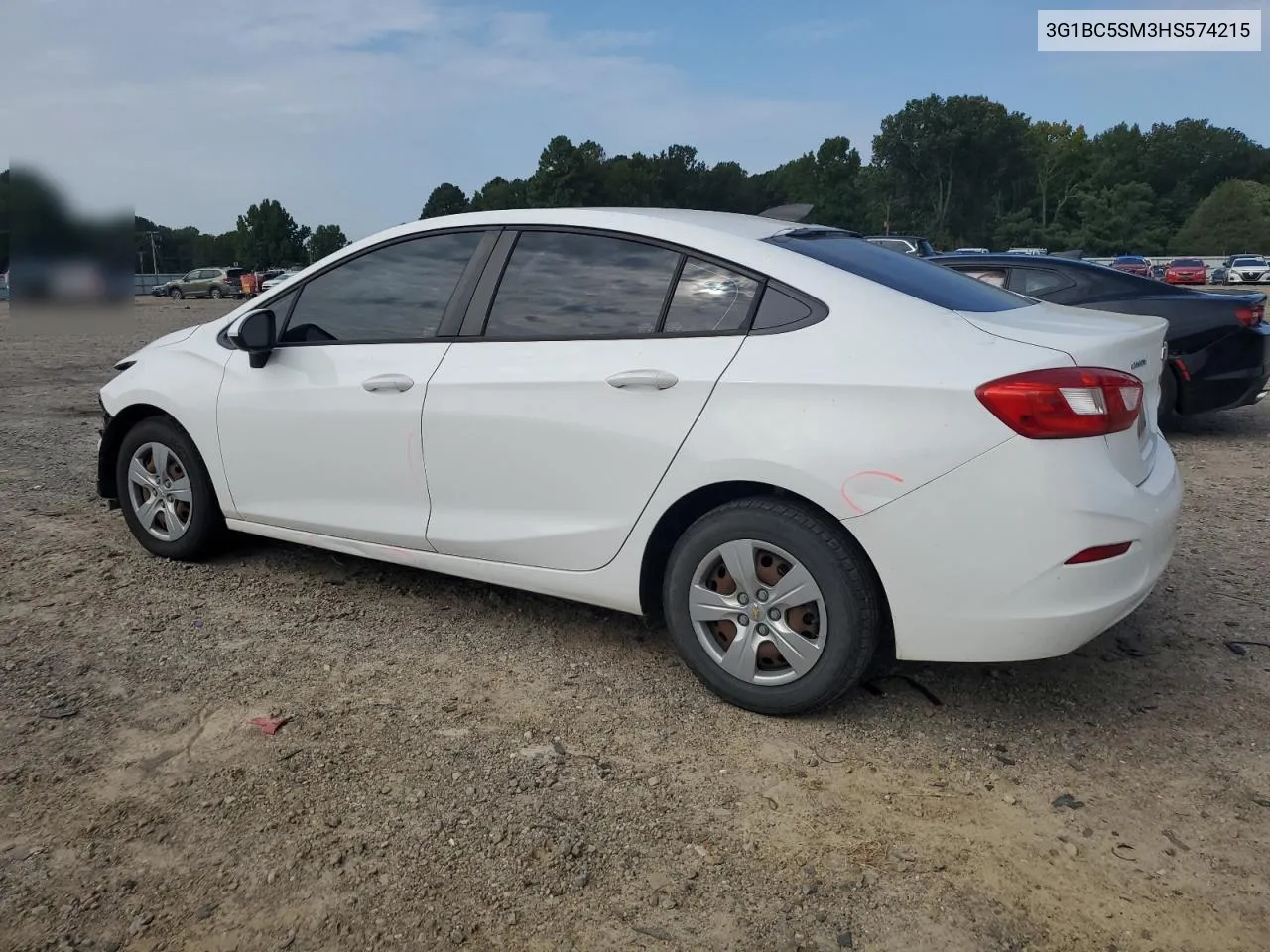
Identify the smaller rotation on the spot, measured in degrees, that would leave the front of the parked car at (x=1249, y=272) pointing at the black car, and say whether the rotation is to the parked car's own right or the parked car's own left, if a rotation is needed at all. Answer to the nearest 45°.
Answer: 0° — it already faces it

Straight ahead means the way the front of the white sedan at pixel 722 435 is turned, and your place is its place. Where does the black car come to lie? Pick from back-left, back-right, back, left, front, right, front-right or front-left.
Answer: right

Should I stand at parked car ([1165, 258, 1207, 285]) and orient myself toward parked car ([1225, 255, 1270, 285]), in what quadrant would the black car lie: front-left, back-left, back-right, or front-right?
back-right

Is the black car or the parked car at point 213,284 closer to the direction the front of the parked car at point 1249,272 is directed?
the black car

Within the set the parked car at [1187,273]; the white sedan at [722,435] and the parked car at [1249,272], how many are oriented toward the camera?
2

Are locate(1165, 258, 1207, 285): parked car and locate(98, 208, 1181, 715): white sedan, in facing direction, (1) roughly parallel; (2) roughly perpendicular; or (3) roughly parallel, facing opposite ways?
roughly perpendicular

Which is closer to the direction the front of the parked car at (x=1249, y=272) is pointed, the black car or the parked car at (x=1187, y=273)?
the black car

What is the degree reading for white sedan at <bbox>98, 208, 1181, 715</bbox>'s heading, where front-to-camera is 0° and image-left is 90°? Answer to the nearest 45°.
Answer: approximately 135°

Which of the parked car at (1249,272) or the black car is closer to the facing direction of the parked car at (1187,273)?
the black car

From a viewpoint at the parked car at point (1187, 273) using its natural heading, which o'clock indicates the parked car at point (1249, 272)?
the parked car at point (1249, 272) is roughly at 8 o'clock from the parked car at point (1187, 273).

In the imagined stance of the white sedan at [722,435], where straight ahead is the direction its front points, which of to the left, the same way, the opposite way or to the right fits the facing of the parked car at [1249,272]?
to the left
